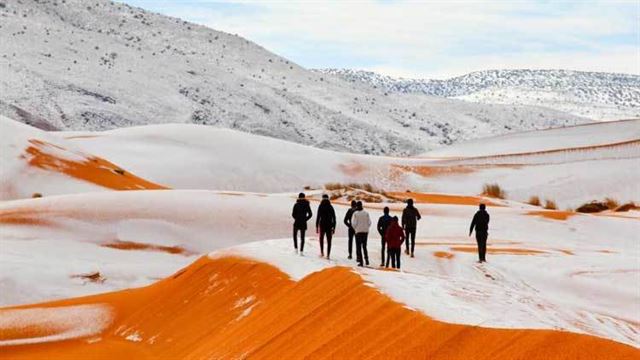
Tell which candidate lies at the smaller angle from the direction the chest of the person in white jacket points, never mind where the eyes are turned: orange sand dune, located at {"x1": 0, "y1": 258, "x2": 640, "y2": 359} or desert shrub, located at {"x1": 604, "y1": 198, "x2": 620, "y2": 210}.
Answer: the desert shrub

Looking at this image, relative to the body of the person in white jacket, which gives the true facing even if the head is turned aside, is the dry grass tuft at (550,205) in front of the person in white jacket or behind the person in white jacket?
in front

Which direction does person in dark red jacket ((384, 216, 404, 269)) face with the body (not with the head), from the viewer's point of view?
away from the camera

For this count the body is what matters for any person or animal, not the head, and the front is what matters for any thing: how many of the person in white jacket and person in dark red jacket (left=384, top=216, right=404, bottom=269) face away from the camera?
2

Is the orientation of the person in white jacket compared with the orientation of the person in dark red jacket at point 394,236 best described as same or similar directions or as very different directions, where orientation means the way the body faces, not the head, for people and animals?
same or similar directions

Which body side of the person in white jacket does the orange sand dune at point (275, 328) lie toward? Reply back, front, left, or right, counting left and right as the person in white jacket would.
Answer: back

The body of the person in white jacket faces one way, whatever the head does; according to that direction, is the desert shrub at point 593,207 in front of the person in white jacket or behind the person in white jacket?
in front

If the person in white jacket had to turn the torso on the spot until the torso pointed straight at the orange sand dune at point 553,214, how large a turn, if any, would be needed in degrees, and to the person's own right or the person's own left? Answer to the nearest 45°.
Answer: approximately 45° to the person's own right

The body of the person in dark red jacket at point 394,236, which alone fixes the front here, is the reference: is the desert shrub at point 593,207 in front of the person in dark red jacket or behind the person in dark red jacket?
in front

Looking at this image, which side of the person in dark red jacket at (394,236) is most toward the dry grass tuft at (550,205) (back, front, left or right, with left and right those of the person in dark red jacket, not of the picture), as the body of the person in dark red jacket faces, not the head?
front

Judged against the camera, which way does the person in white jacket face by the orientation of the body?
away from the camera

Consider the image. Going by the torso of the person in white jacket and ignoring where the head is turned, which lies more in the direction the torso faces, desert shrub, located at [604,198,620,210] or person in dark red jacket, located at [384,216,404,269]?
the desert shrub

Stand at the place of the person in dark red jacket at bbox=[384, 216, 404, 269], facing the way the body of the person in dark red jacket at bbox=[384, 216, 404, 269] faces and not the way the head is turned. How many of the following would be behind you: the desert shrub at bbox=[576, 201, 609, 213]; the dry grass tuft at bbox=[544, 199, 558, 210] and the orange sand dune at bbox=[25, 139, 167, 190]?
0

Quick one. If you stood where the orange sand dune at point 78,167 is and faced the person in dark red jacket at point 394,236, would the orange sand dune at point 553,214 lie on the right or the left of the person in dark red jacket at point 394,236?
left
